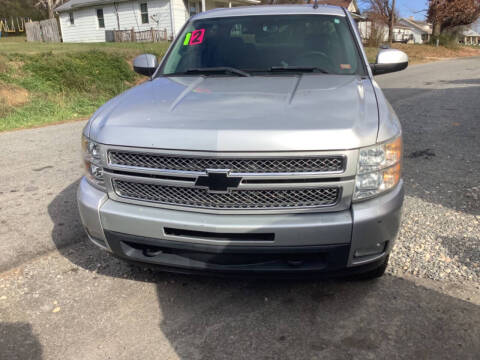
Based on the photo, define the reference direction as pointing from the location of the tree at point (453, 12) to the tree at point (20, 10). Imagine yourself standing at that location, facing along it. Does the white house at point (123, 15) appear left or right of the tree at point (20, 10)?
left

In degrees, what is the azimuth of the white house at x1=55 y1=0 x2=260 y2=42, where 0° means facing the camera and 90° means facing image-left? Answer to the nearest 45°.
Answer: approximately 315°

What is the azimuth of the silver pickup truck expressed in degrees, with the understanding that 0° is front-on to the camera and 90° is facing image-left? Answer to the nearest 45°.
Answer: approximately 0°

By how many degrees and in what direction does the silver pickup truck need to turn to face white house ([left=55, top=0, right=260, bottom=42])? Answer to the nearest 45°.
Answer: approximately 180°

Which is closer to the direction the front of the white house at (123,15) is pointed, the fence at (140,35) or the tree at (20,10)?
the fence

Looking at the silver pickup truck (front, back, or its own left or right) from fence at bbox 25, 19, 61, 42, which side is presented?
back

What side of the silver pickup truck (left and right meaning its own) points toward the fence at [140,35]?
back

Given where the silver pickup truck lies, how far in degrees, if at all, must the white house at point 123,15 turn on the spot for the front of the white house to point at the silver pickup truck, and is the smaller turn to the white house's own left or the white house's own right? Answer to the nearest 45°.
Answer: approximately 45° to the white house's own right

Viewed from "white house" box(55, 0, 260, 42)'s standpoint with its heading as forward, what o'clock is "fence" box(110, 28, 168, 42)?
The fence is roughly at 1 o'clock from the white house.

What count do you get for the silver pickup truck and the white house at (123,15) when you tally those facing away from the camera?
0

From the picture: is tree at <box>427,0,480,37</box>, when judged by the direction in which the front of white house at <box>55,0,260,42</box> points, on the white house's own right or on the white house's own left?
on the white house's own left
